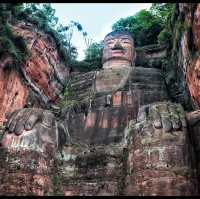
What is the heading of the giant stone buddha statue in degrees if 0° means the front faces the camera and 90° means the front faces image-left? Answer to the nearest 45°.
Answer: approximately 0°
